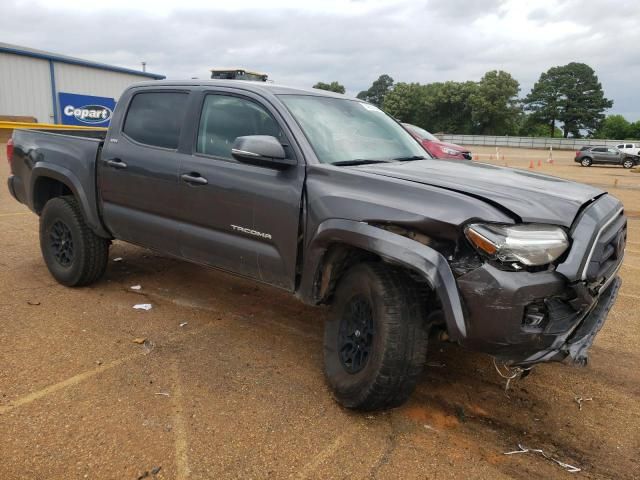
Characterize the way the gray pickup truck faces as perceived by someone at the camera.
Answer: facing the viewer and to the right of the viewer

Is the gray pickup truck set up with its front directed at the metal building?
no

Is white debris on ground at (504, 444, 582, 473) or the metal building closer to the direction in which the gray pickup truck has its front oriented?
the white debris on ground

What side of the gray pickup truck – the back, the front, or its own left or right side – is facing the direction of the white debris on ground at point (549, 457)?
front
